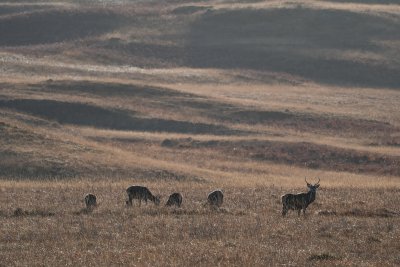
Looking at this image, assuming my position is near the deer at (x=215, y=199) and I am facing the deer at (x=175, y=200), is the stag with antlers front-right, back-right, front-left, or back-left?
back-left

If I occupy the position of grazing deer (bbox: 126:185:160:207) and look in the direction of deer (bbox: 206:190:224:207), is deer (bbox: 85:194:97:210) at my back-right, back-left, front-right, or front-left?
back-right

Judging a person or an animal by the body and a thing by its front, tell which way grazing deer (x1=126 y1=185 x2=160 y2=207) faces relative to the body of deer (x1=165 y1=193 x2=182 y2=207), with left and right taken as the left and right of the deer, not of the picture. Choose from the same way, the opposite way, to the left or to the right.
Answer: the opposite way

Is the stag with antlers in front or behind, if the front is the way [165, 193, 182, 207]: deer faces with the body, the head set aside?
behind

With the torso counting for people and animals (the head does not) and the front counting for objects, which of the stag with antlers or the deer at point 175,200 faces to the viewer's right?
the stag with antlers

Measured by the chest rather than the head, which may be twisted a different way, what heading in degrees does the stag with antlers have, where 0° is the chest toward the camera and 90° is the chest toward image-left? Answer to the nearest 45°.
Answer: approximately 270°

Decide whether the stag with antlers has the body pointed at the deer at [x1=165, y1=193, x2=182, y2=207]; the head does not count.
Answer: no

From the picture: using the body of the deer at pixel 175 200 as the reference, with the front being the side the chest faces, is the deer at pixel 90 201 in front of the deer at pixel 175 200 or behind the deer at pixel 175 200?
in front

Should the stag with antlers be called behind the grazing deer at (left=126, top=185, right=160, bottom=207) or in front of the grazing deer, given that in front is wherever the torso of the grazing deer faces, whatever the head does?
in front

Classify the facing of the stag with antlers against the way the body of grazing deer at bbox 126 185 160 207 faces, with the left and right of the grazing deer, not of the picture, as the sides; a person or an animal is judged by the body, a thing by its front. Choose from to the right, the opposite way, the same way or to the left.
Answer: the same way

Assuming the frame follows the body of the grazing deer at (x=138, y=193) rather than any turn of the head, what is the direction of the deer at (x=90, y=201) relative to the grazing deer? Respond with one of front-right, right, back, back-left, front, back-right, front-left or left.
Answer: back-right

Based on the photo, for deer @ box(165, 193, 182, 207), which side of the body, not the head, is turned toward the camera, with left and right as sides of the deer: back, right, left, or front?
left

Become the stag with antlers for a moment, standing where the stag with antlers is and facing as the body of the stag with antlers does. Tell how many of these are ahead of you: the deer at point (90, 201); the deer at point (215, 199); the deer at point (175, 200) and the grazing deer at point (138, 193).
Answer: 0

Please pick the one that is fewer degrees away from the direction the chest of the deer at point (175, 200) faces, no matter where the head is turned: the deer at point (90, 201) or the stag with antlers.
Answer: the deer

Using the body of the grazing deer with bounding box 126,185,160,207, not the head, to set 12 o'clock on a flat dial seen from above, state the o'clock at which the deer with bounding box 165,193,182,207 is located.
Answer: The deer is roughly at 1 o'clock from the grazing deer.

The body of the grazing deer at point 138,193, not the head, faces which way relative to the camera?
to the viewer's right

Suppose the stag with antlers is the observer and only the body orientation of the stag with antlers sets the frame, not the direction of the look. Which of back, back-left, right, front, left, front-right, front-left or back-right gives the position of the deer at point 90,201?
back
